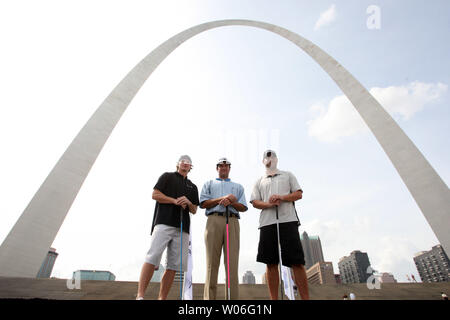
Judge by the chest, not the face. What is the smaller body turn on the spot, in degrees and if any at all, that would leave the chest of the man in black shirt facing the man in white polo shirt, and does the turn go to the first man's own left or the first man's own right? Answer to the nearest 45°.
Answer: approximately 45° to the first man's own left

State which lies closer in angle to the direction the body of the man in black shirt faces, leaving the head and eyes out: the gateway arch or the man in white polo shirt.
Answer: the man in white polo shirt

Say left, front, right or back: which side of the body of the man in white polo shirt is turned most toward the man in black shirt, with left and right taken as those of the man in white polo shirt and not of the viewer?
right

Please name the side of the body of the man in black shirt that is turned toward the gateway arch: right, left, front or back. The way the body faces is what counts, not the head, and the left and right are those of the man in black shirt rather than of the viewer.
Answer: back

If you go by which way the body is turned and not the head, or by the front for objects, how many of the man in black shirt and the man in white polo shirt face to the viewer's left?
0

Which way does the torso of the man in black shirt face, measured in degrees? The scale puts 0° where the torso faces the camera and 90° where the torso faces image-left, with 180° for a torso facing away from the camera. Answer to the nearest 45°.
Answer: approximately 315°

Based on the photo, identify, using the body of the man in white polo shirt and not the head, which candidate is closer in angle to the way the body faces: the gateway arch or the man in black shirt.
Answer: the man in black shirt

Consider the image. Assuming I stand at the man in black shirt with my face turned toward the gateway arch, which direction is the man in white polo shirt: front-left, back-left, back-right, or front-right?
back-right

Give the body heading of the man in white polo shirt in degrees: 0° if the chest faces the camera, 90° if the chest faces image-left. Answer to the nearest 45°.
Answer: approximately 0°
